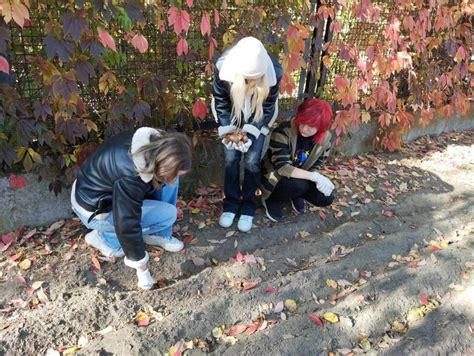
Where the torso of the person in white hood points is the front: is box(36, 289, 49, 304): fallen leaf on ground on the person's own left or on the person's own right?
on the person's own right

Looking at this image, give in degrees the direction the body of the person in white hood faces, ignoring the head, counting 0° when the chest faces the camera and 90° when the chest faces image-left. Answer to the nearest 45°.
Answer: approximately 0°

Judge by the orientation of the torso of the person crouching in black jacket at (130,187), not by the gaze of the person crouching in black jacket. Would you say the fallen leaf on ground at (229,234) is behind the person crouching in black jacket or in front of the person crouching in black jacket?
in front

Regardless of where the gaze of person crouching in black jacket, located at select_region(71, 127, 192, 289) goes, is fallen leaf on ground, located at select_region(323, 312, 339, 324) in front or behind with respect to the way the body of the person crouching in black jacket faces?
in front

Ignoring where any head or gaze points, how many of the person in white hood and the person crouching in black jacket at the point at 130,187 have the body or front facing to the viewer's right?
1

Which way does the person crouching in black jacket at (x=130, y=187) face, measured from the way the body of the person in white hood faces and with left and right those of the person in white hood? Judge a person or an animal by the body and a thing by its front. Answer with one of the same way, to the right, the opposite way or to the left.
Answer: to the left

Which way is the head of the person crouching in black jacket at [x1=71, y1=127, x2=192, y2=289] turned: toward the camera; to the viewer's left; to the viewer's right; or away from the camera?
to the viewer's right

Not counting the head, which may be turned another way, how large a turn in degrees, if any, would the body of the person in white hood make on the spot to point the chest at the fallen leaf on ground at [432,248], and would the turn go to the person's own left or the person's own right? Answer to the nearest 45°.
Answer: approximately 90° to the person's own left

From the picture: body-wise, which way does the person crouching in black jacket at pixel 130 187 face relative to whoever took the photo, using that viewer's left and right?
facing to the right of the viewer

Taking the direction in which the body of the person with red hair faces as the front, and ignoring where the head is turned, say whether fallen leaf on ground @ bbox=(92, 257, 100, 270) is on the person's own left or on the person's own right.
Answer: on the person's own right

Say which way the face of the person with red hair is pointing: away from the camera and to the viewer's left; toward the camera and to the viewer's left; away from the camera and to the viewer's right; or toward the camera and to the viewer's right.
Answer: toward the camera and to the viewer's left
